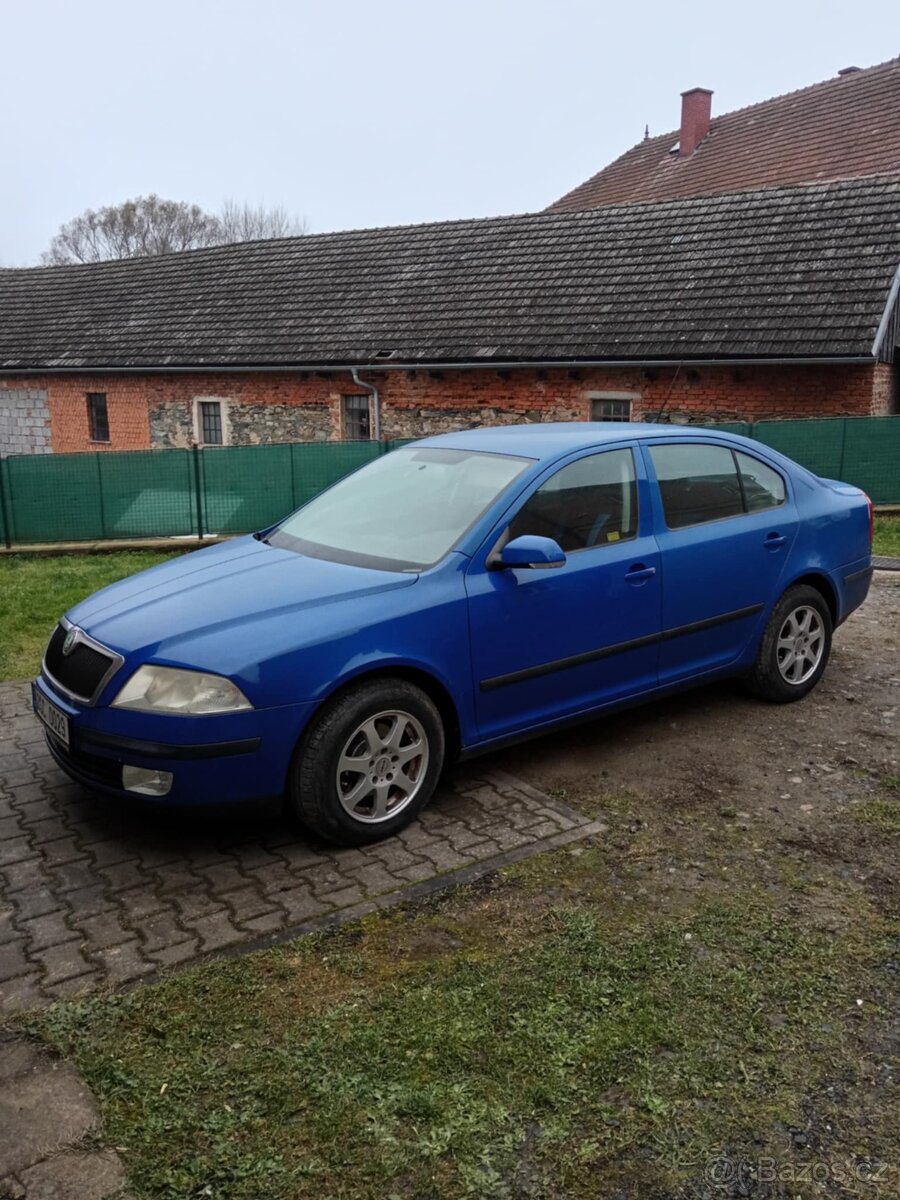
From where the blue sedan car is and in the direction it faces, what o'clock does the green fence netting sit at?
The green fence netting is roughly at 4 o'clock from the blue sedan car.

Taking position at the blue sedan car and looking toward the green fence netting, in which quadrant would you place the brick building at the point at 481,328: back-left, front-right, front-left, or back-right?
front-right

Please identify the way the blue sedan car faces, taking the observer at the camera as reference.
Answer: facing the viewer and to the left of the viewer
